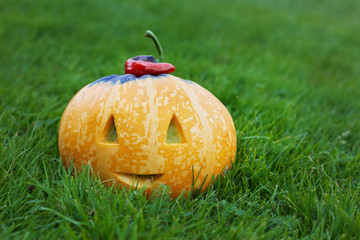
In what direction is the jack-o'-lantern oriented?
toward the camera
